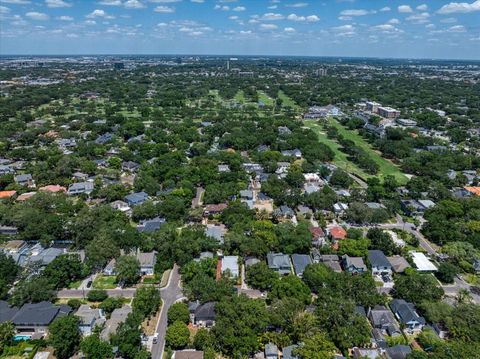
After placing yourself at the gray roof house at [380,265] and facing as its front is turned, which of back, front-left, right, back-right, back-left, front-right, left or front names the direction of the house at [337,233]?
back-right

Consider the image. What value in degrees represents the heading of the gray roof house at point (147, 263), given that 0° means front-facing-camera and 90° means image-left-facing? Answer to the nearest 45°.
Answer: approximately 0°

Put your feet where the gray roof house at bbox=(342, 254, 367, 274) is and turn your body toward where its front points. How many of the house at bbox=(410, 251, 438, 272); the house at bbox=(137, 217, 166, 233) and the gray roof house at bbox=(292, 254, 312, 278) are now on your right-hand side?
2

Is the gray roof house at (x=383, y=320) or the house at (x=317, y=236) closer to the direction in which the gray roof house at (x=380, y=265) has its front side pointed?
the gray roof house

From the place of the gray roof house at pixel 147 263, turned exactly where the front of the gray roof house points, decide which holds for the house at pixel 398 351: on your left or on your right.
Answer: on your left

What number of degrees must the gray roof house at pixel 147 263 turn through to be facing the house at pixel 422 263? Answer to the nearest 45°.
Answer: approximately 90° to its left

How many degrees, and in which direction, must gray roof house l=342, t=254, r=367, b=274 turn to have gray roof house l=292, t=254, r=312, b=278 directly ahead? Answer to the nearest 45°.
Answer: approximately 90° to its right

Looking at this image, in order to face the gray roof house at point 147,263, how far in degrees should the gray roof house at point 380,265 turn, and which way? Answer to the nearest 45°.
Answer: approximately 45° to its right

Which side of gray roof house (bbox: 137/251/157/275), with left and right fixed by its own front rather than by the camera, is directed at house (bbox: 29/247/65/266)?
right

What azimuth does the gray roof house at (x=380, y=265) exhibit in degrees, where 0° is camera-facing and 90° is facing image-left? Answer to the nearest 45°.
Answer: approximately 0°
